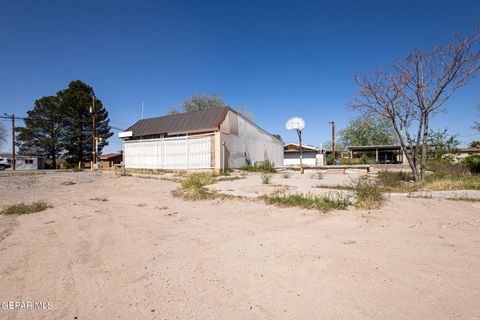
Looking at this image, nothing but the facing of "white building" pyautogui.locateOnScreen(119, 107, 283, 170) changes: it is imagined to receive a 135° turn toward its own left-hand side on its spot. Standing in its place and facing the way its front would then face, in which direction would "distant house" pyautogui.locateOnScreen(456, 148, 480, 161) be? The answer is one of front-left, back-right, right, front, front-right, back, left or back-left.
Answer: front

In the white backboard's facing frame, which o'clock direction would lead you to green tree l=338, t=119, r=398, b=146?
The green tree is roughly at 7 o'clock from the white backboard.

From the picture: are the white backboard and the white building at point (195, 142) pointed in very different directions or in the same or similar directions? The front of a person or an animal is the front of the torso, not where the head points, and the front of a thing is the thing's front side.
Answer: same or similar directions

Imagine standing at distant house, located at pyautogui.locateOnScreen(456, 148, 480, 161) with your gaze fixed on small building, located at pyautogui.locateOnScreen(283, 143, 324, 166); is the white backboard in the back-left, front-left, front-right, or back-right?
front-left

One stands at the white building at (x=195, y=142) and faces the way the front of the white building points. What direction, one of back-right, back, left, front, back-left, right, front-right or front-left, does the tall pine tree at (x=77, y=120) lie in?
right

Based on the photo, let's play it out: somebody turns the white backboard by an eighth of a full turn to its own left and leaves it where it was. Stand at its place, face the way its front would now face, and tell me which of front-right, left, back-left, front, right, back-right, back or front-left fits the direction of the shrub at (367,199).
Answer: front-right

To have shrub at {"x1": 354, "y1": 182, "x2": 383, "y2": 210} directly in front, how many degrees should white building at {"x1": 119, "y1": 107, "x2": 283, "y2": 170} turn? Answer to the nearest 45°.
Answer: approximately 45° to its left

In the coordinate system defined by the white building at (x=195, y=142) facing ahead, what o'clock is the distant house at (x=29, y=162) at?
The distant house is roughly at 3 o'clock from the white building.

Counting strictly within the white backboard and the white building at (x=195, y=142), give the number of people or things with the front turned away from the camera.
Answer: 0

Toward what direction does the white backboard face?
toward the camera

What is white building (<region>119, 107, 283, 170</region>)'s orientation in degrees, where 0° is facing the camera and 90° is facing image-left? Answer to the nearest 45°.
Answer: approximately 45°

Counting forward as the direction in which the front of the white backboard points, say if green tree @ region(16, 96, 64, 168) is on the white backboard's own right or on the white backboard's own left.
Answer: on the white backboard's own right

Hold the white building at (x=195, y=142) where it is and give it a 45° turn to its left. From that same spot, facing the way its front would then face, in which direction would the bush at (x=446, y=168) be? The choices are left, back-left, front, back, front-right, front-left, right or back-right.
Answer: front-left
